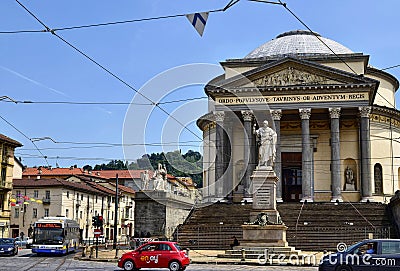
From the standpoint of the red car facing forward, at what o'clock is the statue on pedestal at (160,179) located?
The statue on pedestal is roughly at 3 o'clock from the red car.

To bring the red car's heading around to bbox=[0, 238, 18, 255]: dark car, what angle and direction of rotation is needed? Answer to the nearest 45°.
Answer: approximately 45° to its right

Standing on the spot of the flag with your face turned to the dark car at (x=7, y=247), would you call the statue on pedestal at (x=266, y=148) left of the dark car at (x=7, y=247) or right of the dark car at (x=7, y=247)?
right

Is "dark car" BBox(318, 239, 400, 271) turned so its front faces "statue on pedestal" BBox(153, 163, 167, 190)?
no

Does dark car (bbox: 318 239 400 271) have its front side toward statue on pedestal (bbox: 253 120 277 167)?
no

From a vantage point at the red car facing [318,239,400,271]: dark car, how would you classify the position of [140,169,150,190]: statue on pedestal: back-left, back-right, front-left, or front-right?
back-left

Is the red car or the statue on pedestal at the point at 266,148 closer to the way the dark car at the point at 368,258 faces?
the red car

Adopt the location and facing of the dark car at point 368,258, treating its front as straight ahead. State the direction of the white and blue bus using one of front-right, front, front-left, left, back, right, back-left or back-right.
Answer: front-right

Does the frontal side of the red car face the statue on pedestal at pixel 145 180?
no

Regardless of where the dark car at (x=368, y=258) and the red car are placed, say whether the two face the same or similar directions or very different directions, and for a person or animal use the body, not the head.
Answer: same or similar directions

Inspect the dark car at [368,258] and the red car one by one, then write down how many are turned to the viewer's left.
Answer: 2

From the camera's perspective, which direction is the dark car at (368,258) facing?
to the viewer's left

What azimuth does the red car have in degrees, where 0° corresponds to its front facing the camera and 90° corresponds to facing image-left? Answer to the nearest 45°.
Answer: approximately 90°

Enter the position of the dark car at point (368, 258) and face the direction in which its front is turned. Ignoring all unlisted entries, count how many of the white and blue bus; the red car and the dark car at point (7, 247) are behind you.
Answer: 0
